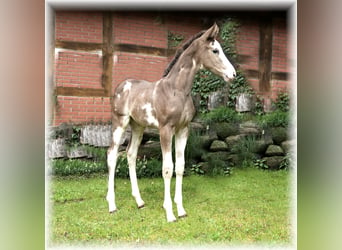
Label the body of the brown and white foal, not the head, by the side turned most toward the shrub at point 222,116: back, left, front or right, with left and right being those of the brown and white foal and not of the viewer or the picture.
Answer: left

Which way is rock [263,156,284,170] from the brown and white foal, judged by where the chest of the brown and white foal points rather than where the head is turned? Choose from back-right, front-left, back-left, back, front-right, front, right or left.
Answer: left

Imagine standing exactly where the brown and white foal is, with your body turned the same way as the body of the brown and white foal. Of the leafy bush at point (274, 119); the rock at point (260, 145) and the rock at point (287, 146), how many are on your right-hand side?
0

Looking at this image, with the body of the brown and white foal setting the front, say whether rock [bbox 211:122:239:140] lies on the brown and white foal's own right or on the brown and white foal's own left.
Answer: on the brown and white foal's own left

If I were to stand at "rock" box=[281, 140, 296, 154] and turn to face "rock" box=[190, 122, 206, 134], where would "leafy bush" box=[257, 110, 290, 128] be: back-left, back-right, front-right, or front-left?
front-right

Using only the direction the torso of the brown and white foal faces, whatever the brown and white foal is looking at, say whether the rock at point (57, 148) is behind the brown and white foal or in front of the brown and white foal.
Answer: behind

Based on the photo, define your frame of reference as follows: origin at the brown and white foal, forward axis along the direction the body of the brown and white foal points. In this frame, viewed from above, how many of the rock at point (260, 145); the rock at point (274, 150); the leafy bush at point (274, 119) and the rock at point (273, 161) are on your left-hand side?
4

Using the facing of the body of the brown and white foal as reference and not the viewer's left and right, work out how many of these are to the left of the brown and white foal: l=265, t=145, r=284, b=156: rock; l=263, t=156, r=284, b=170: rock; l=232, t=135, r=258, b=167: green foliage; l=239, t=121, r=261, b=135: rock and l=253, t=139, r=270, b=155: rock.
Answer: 5

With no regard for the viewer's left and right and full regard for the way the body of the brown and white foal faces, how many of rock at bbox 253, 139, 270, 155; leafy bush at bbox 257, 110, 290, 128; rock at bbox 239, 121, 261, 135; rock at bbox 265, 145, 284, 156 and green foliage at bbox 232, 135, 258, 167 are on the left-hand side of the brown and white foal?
5

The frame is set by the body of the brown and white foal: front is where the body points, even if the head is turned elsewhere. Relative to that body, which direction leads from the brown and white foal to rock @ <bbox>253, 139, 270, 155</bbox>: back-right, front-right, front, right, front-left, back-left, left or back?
left

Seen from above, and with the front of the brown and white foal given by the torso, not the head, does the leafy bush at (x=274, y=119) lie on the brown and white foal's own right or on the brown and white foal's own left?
on the brown and white foal's own left

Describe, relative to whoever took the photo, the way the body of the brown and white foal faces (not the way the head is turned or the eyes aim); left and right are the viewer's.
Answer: facing the viewer and to the right of the viewer
